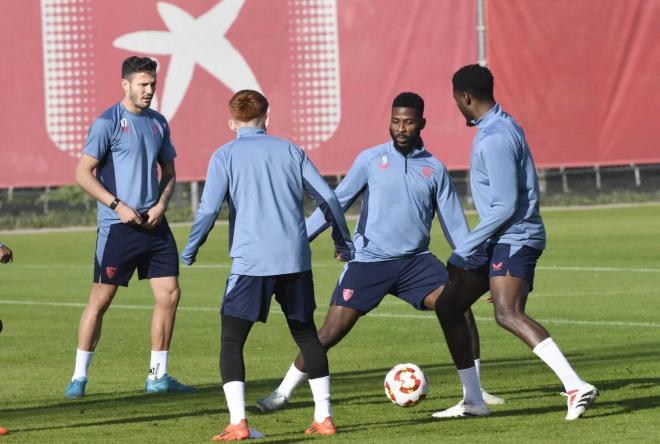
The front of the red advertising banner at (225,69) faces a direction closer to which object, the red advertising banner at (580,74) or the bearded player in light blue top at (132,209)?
the bearded player in light blue top

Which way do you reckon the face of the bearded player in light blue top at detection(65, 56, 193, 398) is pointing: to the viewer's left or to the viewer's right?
to the viewer's right

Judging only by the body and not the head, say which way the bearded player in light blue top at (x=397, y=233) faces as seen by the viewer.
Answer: toward the camera

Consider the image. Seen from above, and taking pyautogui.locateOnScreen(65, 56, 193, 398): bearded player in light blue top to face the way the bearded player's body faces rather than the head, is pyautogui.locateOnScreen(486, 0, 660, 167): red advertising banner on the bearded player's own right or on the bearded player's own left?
on the bearded player's own left

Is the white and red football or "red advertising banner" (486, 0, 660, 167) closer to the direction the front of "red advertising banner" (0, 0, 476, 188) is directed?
the white and red football

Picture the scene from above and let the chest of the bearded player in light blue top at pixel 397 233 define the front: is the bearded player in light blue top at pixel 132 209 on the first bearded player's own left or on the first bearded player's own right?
on the first bearded player's own right

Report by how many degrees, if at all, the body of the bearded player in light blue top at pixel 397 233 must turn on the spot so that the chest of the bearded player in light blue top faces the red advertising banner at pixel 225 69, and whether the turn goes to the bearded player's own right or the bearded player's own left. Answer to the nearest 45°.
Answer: approximately 180°

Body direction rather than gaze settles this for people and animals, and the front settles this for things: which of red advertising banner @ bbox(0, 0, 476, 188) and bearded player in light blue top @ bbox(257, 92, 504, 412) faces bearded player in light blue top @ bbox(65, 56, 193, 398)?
the red advertising banner

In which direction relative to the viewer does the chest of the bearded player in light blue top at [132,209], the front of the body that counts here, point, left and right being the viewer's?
facing the viewer and to the right of the viewer

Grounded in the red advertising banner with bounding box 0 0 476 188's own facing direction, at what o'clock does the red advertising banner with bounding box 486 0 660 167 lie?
the red advertising banner with bounding box 486 0 660 167 is roughly at 9 o'clock from the red advertising banner with bounding box 0 0 476 188.

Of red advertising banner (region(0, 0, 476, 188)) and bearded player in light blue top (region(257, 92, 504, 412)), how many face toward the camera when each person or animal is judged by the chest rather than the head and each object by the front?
2

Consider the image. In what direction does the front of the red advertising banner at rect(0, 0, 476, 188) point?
toward the camera

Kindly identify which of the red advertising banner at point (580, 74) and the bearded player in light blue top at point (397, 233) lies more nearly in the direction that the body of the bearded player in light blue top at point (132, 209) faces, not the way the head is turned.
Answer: the bearded player in light blue top
